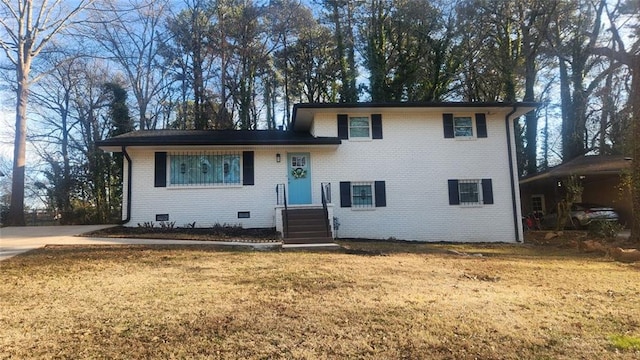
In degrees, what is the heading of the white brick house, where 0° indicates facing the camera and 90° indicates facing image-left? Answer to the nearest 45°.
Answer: approximately 0°

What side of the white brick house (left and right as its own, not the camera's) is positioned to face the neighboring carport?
left

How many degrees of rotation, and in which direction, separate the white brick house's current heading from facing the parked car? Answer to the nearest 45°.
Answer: approximately 90° to its left
